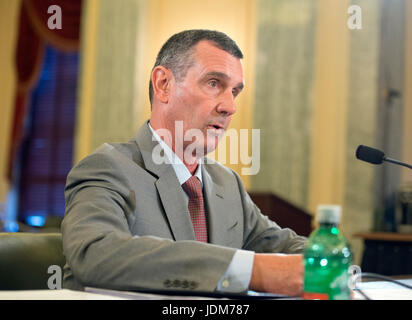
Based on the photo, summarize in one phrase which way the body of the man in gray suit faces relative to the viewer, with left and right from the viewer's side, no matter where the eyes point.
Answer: facing the viewer and to the right of the viewer

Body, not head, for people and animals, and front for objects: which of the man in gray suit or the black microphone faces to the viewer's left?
the black microphone

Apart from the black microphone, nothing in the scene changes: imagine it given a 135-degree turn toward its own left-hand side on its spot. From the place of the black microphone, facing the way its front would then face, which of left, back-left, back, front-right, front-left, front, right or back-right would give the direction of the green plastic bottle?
front-right

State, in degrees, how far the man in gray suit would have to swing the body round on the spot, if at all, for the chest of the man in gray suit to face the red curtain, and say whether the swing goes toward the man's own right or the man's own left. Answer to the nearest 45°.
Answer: approximately 135° to the man's own left

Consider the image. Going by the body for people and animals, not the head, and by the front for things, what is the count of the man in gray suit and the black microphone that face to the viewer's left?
1

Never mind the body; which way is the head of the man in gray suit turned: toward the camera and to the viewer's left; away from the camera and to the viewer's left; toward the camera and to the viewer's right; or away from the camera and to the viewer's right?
toward the camera and to the viewer's right

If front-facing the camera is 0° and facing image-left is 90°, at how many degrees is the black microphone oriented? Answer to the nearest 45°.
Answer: approximately 90°

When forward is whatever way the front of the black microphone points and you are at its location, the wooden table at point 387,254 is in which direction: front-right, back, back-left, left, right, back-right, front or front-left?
right

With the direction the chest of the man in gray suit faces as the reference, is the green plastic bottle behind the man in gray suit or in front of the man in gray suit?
in front
